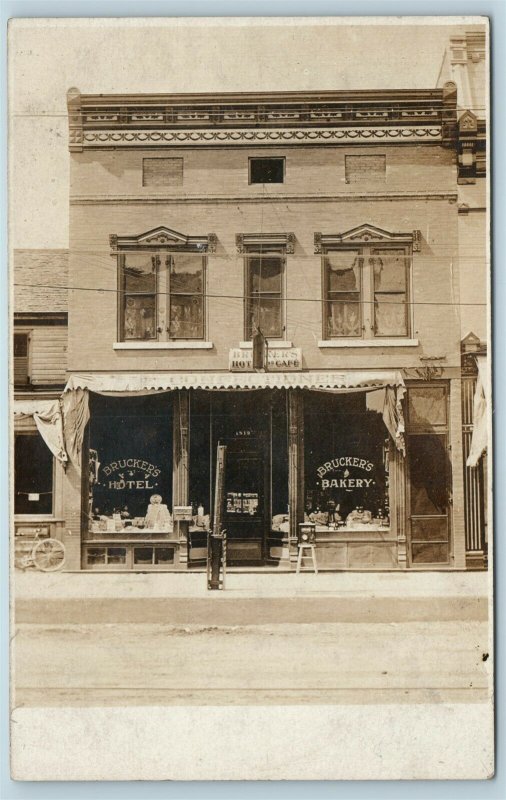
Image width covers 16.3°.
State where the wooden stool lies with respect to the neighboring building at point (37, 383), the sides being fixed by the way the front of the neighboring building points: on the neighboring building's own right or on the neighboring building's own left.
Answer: on the neighboring building's own left

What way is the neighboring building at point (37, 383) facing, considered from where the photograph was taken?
facing the viewer

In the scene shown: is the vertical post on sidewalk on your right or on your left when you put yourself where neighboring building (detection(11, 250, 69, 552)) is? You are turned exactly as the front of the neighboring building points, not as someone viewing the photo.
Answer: on your left
